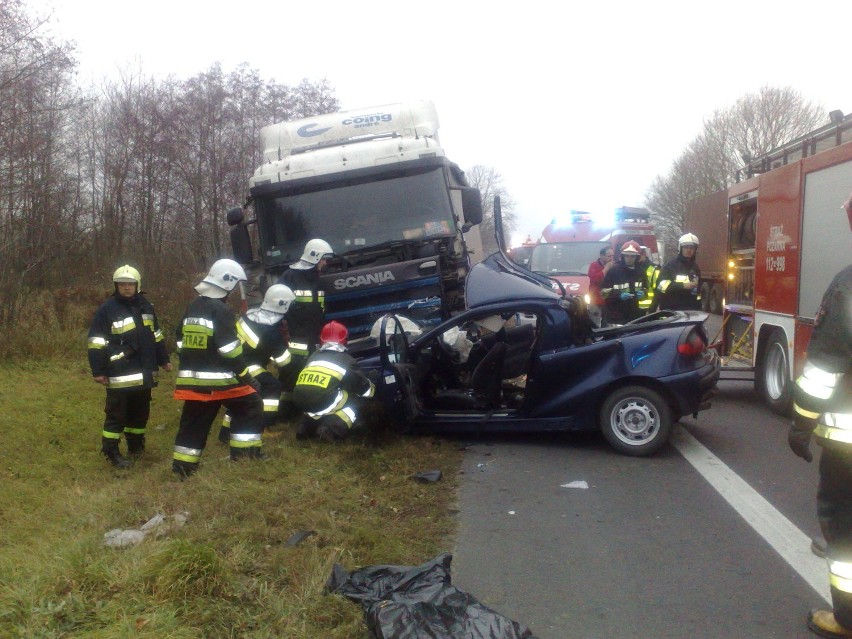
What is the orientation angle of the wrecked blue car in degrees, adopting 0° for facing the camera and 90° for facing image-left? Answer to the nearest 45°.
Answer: approximately 90°

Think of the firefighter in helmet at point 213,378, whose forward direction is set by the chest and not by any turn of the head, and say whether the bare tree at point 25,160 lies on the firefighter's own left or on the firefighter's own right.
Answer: on the firefighter's own left

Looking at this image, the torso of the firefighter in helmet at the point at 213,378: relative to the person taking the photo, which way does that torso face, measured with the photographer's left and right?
facing away from the viewer and to the right of the viewer

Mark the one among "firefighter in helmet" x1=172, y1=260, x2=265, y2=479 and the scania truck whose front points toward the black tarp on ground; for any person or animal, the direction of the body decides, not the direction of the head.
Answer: the scania truck

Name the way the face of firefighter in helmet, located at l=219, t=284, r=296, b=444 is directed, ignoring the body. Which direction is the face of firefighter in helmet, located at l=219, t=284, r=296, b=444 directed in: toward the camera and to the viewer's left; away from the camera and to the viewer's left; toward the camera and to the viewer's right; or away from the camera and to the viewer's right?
away from the camera and to the viewer's right

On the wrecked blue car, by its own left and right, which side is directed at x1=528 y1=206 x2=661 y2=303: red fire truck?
right

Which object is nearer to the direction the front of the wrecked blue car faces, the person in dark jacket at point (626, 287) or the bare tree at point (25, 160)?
the bare tree

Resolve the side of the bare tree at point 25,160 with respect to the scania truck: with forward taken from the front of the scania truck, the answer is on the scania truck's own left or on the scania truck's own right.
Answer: on the scania truck's own right
